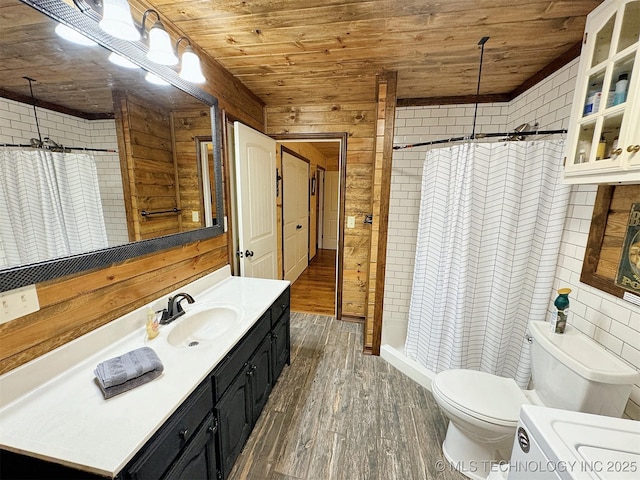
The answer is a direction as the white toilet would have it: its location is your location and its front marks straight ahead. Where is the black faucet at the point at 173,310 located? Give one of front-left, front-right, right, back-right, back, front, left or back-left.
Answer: front

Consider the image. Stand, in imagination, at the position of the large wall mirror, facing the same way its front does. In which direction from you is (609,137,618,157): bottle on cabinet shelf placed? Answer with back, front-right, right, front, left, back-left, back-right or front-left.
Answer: front

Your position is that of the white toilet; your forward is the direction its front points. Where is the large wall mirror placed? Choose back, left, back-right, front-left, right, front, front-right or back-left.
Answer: front

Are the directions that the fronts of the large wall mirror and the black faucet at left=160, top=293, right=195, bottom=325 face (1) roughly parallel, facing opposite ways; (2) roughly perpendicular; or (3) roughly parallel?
roughly parallel

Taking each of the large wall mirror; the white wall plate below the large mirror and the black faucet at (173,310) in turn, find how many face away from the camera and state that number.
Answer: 0

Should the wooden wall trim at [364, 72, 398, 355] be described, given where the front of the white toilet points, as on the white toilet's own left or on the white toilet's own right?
on the white toilet's own right

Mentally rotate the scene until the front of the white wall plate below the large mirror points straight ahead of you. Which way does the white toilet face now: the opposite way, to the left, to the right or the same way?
the opposite way

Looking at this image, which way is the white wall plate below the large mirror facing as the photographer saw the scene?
facing the viewer and to the right of the viewer

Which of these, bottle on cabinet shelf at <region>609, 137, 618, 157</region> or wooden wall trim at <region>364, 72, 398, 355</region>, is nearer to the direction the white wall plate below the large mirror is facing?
the bottle on cabinet shelf

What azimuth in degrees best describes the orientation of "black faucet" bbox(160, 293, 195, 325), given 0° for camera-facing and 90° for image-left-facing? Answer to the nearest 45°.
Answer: approximately 315°

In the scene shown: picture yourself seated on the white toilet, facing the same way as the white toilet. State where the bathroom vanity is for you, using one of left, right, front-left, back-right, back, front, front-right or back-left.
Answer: front

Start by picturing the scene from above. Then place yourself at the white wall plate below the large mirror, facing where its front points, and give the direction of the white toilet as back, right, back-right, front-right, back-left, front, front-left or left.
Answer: front

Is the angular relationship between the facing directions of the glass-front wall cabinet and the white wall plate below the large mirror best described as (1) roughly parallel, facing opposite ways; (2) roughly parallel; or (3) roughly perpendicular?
roughly parallel, facing opposite ways

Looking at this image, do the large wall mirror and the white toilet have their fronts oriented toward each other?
yes

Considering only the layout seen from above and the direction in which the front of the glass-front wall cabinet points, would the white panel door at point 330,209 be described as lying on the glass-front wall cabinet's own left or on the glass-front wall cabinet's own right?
on the glass-front wall cabinet's own right
